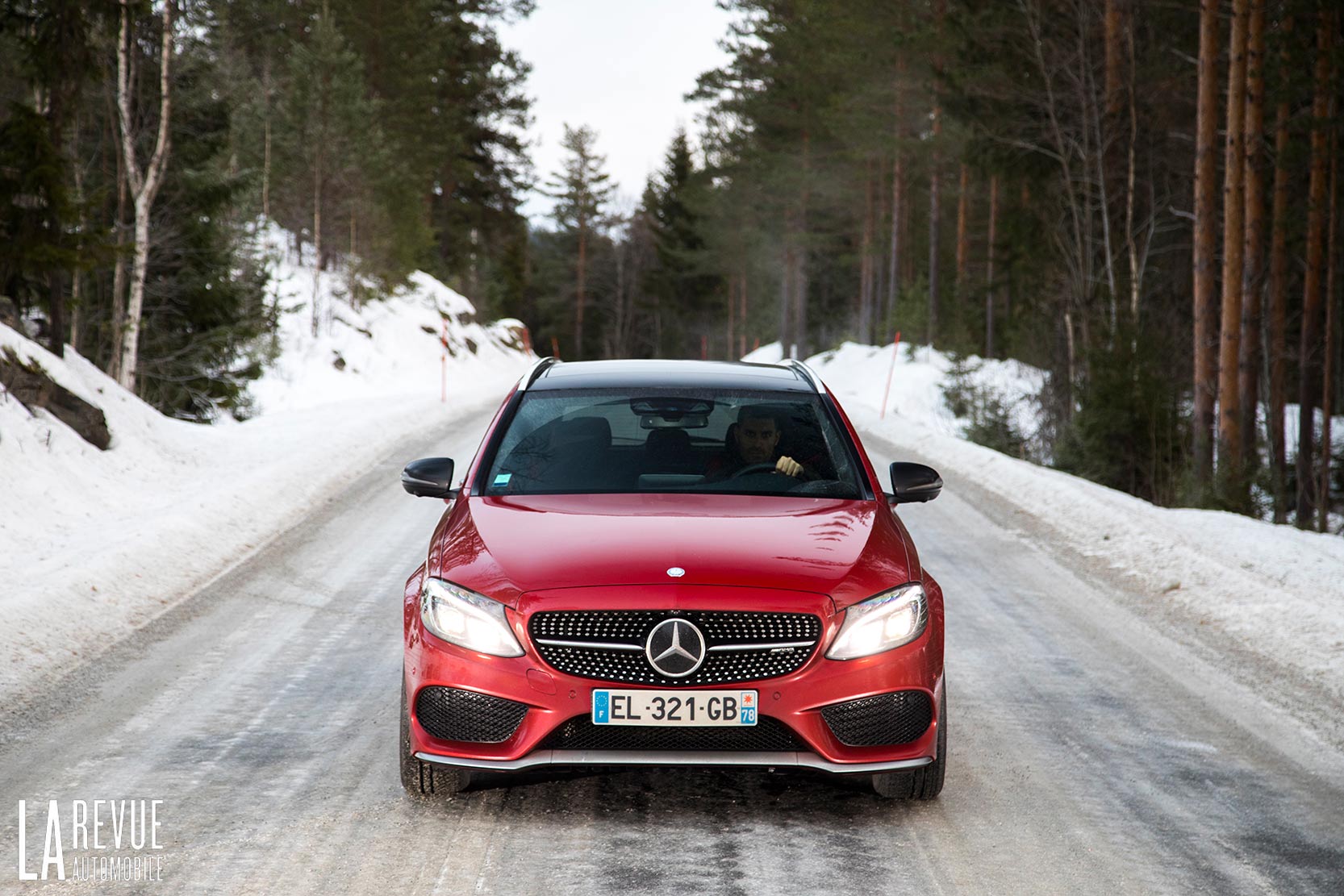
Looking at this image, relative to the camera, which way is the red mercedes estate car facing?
toward the camera

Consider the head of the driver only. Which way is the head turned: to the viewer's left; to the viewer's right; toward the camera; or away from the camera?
toward the camera

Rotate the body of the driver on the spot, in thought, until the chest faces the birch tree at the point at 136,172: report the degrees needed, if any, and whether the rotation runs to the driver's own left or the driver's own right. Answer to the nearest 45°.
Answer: approximately 135° to the driver's own right

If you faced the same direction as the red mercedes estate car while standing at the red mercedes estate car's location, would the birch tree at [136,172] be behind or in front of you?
behind

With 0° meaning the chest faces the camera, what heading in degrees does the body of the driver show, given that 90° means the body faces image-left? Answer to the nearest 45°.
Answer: approximately 0°
